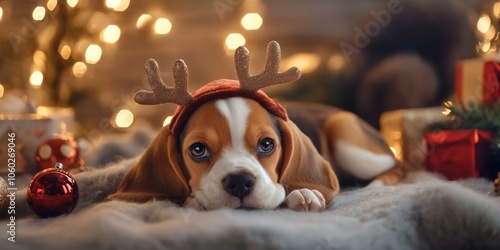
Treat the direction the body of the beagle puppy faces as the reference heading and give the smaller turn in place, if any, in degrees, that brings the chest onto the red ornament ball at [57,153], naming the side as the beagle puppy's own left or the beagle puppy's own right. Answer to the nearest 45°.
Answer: approximately 90° to the beagle puppy's own right

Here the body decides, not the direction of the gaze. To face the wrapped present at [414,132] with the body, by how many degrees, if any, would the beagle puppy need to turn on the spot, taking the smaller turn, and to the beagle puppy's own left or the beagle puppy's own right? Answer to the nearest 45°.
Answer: approximately 180°

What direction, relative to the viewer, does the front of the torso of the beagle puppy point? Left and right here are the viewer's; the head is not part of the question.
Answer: facing the viewer and to the left of the viewer

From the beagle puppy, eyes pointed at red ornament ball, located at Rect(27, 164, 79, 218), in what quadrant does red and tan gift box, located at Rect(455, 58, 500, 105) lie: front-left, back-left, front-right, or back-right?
back-right

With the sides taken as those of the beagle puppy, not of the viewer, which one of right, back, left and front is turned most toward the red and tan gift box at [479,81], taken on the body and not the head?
back

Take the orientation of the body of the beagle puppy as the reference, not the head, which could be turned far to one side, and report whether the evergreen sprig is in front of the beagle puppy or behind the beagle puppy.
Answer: behind

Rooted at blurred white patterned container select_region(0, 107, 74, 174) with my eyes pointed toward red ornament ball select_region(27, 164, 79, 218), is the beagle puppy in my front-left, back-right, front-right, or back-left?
front-left

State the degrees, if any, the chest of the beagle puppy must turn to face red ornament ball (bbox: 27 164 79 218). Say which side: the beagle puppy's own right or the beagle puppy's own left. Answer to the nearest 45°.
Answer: approximately 45° to the beagle puppy's own right

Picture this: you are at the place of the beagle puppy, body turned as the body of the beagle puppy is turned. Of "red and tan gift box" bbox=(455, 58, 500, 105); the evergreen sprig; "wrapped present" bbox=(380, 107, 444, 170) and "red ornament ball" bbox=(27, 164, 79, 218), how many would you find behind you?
3

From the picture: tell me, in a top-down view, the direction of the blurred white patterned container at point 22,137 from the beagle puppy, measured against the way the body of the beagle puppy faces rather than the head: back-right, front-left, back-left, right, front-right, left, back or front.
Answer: right

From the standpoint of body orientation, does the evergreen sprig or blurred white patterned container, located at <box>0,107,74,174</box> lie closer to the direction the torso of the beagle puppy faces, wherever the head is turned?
the blurred white patterned container

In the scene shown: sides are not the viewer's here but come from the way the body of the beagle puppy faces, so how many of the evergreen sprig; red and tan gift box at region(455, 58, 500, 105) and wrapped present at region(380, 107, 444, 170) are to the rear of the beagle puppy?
3

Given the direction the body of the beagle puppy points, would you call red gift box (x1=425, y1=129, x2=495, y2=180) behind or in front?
behind
